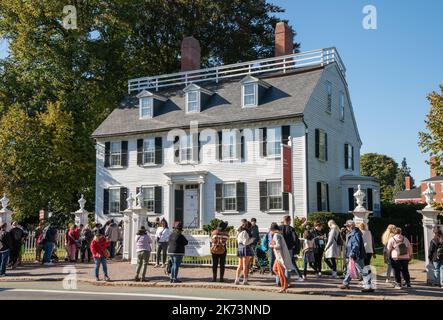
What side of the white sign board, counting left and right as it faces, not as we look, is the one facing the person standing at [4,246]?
right

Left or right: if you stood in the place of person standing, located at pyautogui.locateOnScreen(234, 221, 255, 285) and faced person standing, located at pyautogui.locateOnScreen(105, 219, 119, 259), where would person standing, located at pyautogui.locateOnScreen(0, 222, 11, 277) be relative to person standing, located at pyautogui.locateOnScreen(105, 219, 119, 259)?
left

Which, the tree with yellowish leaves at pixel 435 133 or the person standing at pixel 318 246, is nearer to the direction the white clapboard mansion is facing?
the person standing

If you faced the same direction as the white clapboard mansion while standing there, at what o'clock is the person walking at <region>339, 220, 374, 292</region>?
The person walking is roughly at 10 o'clock from the white clapboard mansion.

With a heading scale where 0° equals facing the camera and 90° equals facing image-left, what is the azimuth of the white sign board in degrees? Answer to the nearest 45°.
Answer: approximately 0°

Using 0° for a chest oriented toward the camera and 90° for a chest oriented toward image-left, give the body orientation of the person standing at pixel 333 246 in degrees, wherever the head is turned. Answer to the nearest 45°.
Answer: approximately 90°

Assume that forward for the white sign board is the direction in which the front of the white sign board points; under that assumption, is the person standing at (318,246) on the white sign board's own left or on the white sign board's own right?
on the white sign board's own left

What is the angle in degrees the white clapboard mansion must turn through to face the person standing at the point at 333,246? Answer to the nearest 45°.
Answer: approximately 45° to its left

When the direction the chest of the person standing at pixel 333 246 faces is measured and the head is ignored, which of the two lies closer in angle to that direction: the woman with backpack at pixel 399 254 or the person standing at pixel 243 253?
the person standing
